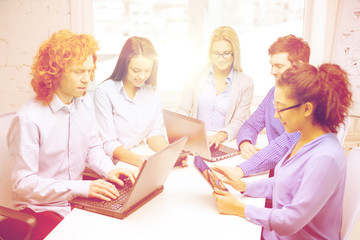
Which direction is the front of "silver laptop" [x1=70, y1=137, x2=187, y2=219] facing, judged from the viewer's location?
facing away from the viewer and to the left of the viewer

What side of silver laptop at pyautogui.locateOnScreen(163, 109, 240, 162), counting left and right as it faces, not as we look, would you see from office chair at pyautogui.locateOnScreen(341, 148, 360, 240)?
right

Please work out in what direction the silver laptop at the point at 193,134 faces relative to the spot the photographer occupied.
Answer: facing away from the viewer and to the right of the viewer

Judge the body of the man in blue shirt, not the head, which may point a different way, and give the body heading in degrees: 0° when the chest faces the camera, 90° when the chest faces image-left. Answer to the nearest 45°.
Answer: approximately 45°

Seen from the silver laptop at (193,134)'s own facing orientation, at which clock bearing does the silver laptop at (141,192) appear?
the silver laptop at (141,192) is roughly at 5 o'clock from the silver laptop at (193,134).

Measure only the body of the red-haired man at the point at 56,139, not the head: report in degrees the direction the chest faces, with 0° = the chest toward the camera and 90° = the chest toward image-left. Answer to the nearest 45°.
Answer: approximately 315°

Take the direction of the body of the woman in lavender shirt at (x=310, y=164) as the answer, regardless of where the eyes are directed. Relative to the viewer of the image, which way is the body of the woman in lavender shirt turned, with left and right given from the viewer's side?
facing to the left of the viewer

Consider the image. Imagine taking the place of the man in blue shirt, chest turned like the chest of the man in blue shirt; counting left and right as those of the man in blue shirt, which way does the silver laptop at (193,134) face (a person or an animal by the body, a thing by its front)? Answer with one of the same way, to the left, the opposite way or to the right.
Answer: the opposite way
